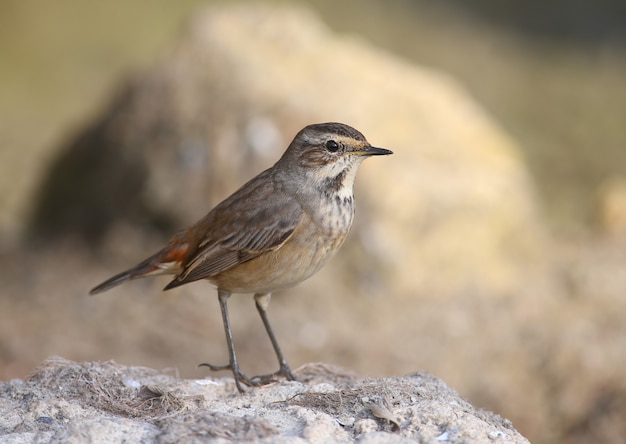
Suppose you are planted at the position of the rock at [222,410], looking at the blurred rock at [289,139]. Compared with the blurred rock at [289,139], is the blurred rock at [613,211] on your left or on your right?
right

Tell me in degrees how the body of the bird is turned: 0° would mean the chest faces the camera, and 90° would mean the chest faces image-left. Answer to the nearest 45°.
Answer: approximately 270°

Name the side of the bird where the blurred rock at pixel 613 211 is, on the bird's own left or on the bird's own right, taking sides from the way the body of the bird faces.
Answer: on the bird's own left

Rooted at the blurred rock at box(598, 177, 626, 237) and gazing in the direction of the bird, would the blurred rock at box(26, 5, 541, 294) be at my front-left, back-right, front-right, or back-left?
front-right

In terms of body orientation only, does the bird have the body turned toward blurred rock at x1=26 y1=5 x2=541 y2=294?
no
